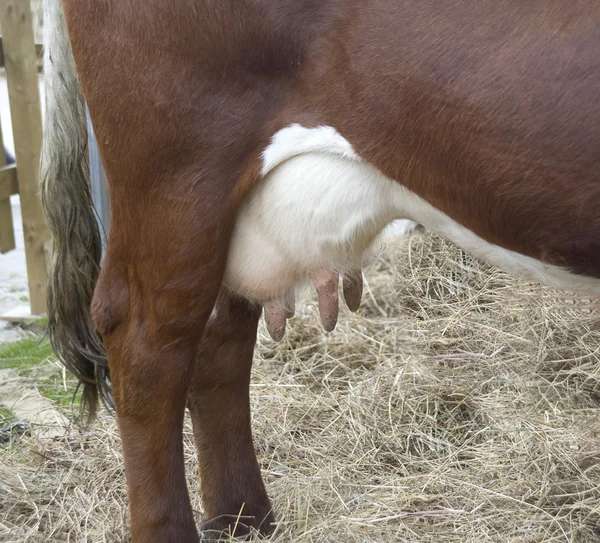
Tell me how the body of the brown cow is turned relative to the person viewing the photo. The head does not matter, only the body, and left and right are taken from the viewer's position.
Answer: facing to the right of the viewer

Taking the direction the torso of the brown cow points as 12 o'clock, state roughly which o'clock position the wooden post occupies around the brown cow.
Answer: The wooden post is roughly at 8 o'clock from the brown cow.
